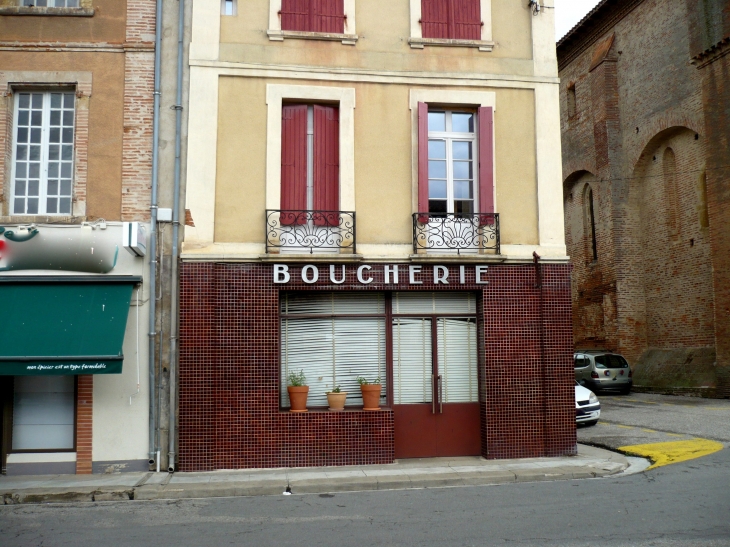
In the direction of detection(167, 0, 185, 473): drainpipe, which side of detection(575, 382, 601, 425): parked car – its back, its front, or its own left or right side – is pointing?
right

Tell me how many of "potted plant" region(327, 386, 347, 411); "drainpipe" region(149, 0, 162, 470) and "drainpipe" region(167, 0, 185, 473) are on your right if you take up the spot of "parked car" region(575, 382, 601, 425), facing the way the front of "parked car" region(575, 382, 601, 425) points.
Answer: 3

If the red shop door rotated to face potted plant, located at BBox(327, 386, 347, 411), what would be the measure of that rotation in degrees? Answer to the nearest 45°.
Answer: approximately 45° to its right

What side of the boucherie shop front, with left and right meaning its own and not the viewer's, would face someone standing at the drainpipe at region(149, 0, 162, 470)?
right

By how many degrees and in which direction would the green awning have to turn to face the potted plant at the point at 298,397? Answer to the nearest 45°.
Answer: approximately 90° to its left

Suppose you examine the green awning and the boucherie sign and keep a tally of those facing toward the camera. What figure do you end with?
2

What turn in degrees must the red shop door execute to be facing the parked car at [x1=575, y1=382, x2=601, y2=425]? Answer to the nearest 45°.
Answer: approximately 135° to its left

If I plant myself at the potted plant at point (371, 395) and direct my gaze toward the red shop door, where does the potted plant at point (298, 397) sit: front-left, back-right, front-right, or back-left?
back-left
